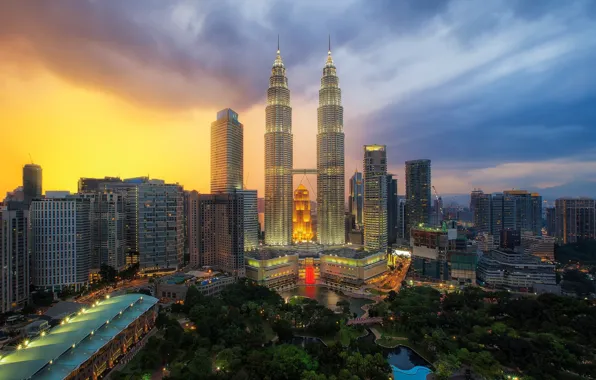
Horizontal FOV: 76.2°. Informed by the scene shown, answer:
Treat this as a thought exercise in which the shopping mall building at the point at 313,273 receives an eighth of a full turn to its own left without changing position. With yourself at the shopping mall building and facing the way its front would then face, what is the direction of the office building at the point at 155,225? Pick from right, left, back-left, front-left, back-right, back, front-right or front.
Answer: back-right

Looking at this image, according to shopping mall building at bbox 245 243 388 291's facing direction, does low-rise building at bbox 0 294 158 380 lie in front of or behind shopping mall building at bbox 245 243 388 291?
in front

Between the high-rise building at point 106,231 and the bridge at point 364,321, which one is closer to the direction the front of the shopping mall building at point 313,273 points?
the bridge

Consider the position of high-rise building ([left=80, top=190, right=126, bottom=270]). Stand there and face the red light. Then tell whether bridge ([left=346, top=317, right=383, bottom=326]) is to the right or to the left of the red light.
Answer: right

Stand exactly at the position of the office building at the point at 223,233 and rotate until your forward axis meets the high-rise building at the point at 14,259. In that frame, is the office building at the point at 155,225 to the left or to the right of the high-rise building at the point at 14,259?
right

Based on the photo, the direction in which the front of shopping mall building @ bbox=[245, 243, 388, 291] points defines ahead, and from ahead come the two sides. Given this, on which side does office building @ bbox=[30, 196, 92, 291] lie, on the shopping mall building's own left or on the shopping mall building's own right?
on the shopping mall building's own right

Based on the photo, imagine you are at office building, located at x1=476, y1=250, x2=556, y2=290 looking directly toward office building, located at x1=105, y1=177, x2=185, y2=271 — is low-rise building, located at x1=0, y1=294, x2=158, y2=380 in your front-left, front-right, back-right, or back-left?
front-left

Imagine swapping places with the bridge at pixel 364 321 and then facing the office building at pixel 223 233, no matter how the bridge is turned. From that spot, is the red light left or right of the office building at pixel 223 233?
right

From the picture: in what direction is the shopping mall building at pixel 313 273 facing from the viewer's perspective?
toward the camera

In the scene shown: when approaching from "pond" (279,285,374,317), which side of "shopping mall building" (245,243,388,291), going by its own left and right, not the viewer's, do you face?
front

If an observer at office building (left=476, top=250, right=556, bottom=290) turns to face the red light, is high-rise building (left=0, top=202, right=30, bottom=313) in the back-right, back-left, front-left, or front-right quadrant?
front-left

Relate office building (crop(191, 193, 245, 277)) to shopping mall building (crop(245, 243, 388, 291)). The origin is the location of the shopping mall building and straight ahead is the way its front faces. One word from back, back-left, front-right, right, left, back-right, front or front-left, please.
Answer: right

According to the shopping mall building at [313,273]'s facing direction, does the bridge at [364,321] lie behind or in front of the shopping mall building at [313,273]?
in front

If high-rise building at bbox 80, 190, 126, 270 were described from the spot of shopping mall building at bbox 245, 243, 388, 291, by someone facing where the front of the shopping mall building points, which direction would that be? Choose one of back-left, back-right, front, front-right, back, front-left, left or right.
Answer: right

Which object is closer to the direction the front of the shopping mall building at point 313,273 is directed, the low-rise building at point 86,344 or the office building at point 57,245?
the low-rise building
